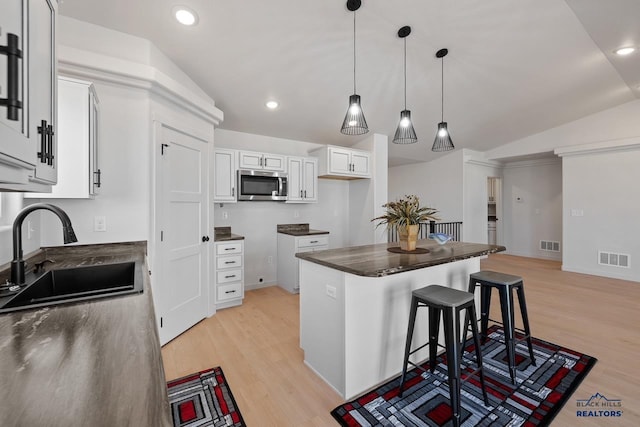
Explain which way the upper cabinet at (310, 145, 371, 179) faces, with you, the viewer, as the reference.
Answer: facing the viewer and to the right of the viewer

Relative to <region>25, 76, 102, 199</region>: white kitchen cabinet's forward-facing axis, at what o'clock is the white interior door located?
The white interior door is roughly at 11 o'clock from the white kitchen cabinet.

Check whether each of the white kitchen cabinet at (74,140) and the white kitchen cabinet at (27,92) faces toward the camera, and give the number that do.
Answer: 0

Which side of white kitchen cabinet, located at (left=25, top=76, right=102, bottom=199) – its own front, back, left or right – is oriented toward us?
right

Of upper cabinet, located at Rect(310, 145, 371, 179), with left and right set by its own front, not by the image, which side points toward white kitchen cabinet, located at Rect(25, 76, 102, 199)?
right

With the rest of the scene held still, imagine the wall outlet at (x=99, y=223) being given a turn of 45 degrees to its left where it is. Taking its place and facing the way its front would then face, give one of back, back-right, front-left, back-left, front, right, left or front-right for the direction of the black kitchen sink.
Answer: front-right

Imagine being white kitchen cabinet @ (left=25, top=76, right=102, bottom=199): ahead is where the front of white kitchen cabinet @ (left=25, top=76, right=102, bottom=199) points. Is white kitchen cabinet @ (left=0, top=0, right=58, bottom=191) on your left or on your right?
on your right

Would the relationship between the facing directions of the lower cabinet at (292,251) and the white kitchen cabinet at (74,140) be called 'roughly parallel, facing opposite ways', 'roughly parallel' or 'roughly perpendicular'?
roughly perpendicular

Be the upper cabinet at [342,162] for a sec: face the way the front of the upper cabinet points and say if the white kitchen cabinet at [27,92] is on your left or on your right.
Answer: on your right

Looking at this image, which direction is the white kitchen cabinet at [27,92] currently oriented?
to the viewer's right
